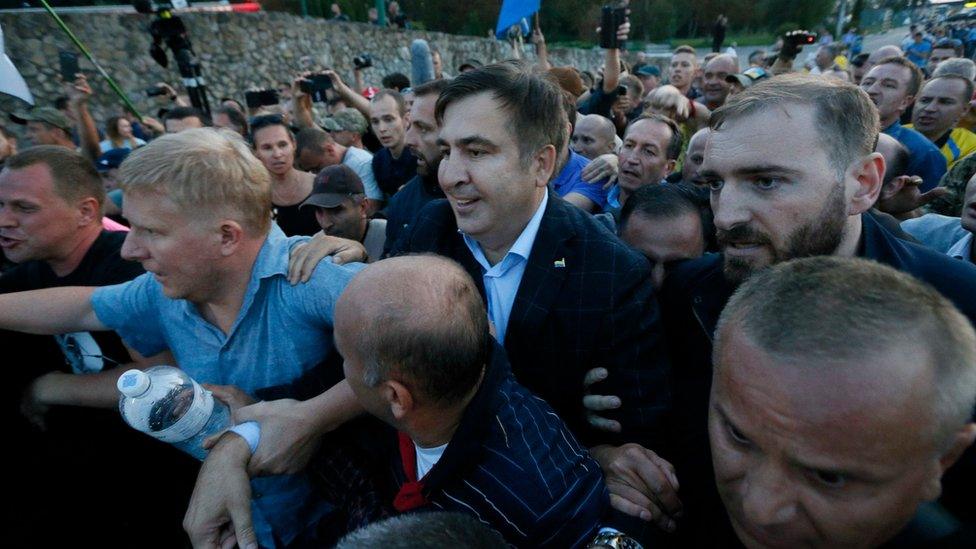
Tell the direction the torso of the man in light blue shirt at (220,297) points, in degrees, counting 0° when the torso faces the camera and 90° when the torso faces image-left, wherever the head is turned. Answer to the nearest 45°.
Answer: approximately 45°

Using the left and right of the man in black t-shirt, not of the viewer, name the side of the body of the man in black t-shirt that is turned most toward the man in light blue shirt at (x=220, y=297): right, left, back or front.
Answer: left

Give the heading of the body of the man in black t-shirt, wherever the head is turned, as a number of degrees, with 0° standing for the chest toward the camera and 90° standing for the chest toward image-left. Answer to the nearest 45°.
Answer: approximately 45°

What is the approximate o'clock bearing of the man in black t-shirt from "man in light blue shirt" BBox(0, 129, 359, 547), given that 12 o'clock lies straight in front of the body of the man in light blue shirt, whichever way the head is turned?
The man in black t-shirt is roughly at 3 o'clock from the man in light blue shirt.
